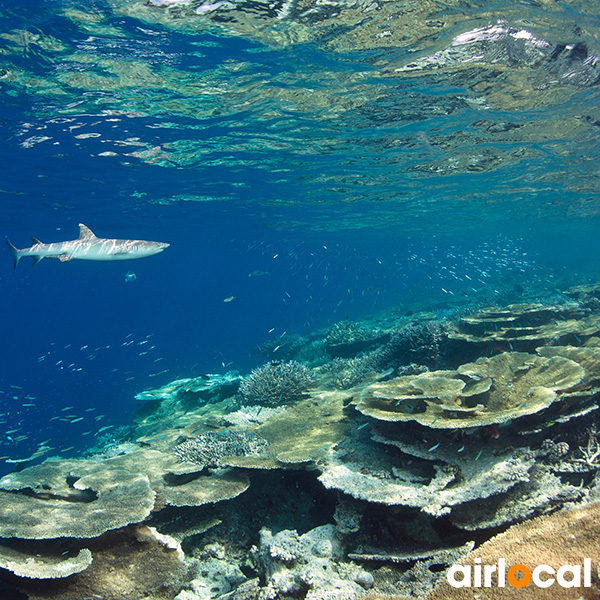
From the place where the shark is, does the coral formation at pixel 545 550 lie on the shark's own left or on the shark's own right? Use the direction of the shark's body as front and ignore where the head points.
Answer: on the shark's own right

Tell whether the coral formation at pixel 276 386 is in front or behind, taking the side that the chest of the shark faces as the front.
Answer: in front

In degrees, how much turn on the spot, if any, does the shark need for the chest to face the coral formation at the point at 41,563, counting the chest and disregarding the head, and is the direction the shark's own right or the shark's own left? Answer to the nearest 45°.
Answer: approximately 90° to the shark's own right

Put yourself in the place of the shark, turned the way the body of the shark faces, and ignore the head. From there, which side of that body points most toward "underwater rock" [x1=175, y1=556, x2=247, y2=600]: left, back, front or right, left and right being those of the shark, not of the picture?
right

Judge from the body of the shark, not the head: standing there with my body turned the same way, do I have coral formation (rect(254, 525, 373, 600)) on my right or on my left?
on my right

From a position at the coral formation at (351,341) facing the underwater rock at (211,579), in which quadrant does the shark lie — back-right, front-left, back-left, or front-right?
front-right

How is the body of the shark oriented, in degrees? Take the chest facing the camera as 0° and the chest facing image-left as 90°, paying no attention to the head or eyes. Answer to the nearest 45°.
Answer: approximately 270°
